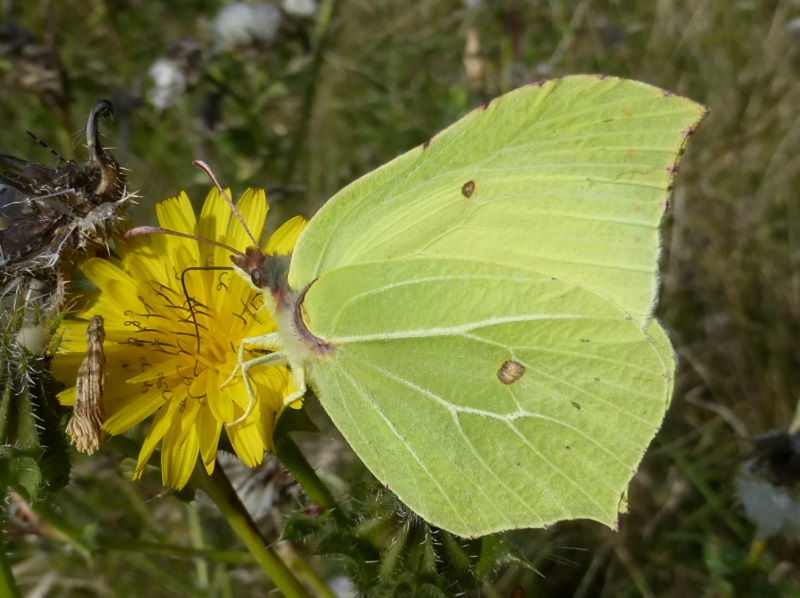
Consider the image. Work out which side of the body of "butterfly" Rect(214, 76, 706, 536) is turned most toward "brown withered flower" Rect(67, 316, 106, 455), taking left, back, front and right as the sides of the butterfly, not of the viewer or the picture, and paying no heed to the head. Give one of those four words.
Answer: front

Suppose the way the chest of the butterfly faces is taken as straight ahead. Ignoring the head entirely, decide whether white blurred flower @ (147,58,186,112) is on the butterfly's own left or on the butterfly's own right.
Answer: on the butterfly's own right

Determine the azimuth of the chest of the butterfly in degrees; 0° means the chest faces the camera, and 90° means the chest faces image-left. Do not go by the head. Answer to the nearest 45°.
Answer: approximately 90°

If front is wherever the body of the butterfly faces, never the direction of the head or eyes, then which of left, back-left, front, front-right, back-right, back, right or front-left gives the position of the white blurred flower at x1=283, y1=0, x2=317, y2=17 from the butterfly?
right

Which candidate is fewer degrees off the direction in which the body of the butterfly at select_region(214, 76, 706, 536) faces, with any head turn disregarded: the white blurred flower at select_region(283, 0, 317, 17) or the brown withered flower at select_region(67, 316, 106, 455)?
the brown withered flower

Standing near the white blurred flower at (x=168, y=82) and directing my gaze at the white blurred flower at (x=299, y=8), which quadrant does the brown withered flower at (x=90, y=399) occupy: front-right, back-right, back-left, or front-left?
back-right

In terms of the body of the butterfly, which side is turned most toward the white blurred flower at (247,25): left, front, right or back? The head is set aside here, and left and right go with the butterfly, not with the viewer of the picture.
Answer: right

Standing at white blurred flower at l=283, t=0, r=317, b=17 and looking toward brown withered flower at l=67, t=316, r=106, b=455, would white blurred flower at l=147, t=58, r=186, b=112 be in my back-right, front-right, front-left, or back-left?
front-right
